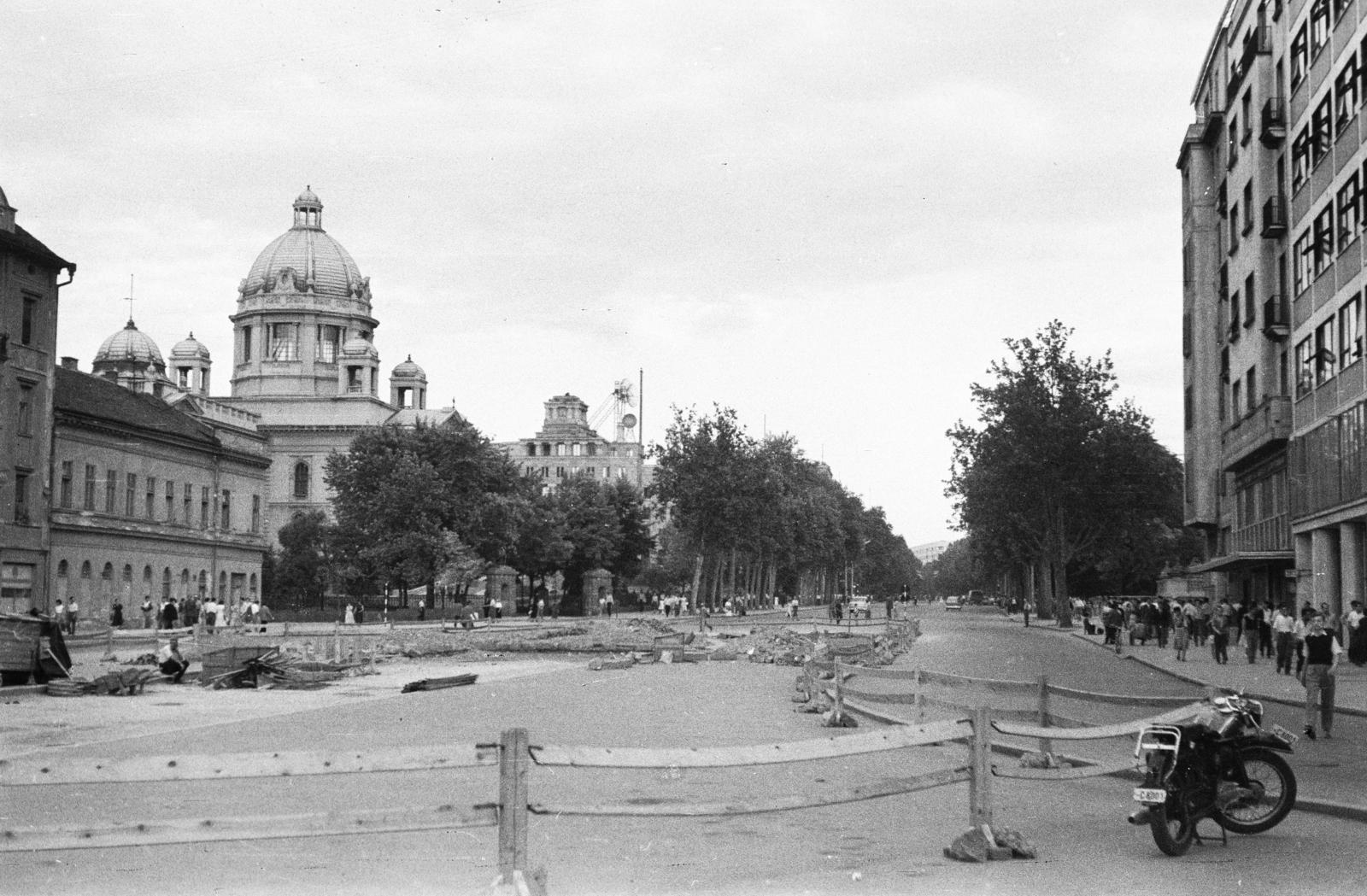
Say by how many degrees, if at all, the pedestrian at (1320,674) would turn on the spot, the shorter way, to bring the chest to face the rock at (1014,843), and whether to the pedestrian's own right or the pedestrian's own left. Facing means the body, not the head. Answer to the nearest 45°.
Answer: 0° — they already face it

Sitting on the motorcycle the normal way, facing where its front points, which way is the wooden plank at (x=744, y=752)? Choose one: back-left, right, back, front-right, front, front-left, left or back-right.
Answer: back

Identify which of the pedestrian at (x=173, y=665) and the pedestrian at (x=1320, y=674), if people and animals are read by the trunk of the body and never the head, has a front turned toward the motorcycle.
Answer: the pedestrian at (x=1320, y=674)

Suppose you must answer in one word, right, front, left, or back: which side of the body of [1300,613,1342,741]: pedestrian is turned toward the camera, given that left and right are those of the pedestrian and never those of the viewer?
front

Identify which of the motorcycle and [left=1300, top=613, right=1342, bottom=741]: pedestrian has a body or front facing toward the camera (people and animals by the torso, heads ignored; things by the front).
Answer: the pedestrian

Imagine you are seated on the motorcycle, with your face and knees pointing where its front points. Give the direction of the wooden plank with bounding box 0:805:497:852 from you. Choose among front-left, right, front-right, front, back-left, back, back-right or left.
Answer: back

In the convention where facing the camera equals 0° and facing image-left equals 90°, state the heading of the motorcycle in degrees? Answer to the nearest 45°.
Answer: approximately 225°

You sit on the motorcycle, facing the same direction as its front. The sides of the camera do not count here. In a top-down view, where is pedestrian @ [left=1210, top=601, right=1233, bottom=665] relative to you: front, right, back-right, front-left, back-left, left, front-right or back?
front-left

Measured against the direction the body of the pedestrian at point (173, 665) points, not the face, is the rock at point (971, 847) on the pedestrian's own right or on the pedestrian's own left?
on the pedestrian's own left

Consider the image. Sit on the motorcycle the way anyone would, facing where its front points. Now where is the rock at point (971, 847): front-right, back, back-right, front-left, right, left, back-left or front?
back

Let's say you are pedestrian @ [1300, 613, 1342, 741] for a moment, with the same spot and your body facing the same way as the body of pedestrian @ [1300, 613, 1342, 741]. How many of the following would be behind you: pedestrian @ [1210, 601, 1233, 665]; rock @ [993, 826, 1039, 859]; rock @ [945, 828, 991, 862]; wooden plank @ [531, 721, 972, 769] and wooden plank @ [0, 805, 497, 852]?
1

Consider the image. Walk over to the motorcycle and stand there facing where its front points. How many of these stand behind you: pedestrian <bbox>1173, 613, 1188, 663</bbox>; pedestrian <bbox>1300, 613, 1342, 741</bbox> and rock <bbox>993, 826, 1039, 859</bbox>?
1

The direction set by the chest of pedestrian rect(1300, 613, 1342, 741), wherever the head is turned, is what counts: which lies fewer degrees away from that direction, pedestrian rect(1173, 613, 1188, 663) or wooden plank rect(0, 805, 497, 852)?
the wooden plank

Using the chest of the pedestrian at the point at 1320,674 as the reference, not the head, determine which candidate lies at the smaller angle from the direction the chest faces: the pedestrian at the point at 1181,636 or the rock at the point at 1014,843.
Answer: the rock
